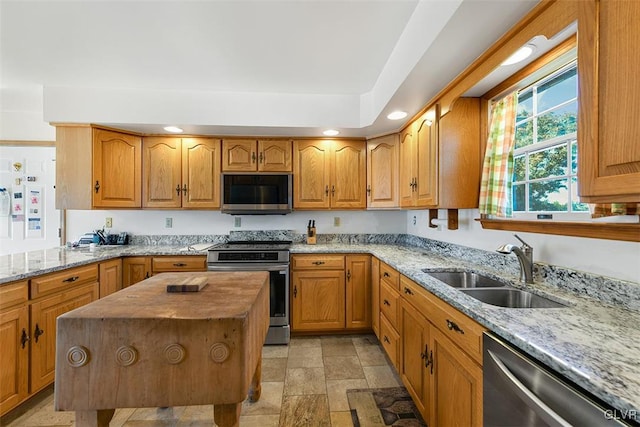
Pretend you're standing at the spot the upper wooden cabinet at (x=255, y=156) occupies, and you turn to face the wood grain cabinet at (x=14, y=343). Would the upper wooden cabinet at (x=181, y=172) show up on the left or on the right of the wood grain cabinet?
right

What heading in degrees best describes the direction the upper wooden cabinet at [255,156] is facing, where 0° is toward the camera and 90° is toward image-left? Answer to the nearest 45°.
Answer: approximately 0°

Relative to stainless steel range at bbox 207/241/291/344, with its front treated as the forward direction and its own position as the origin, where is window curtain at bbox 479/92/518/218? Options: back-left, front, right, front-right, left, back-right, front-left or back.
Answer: front-left

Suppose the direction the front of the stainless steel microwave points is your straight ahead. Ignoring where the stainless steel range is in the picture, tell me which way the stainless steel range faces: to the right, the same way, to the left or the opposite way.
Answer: the same way

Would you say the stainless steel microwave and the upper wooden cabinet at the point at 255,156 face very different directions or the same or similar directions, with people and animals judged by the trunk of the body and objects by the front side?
same or similar directions

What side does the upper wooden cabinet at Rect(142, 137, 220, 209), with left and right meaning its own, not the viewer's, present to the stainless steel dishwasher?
front

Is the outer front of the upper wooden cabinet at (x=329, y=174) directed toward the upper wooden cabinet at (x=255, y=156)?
no

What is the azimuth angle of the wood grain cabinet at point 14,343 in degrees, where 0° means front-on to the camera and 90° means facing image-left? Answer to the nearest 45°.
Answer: approximately 315°

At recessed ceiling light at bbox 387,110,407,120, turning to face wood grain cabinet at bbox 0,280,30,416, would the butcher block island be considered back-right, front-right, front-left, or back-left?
front-left

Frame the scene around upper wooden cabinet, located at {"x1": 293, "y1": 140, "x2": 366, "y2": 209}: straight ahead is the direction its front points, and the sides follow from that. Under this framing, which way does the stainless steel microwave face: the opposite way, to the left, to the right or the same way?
the same way

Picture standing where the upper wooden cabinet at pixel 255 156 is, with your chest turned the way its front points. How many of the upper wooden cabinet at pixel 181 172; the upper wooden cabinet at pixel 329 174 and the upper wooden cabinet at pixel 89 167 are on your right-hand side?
2

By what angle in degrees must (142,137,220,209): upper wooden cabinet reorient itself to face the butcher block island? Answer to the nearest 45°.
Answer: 0° — it already faces it

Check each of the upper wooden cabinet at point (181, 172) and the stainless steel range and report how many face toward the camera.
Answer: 2

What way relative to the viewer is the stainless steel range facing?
toward the camera

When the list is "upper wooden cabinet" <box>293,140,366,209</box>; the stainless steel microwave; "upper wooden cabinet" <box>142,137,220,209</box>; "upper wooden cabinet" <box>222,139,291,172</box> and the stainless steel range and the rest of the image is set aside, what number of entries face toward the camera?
5

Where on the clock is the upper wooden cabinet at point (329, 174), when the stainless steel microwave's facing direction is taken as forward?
The upper wooden cabinet is roughly at 9 o'clock from the stainless steel microwave.

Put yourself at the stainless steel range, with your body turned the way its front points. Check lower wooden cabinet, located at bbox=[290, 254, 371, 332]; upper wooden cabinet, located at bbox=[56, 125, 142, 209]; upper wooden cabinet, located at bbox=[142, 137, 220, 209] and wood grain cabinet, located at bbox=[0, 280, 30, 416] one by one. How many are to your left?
1

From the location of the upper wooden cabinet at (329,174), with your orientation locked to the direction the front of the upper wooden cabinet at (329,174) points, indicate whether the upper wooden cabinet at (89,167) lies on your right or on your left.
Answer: on your right

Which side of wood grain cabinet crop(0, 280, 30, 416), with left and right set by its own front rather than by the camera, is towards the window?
front

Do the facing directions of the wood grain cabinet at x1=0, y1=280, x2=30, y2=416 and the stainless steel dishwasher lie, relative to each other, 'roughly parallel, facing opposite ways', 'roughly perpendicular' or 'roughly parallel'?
roughly parallel, facing opposite ways

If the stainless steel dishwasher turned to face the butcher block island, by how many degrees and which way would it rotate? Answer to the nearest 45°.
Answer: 0° — it already faces it

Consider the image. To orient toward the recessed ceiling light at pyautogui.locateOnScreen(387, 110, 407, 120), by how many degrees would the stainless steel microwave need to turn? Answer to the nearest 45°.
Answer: approximately 45° to its left
